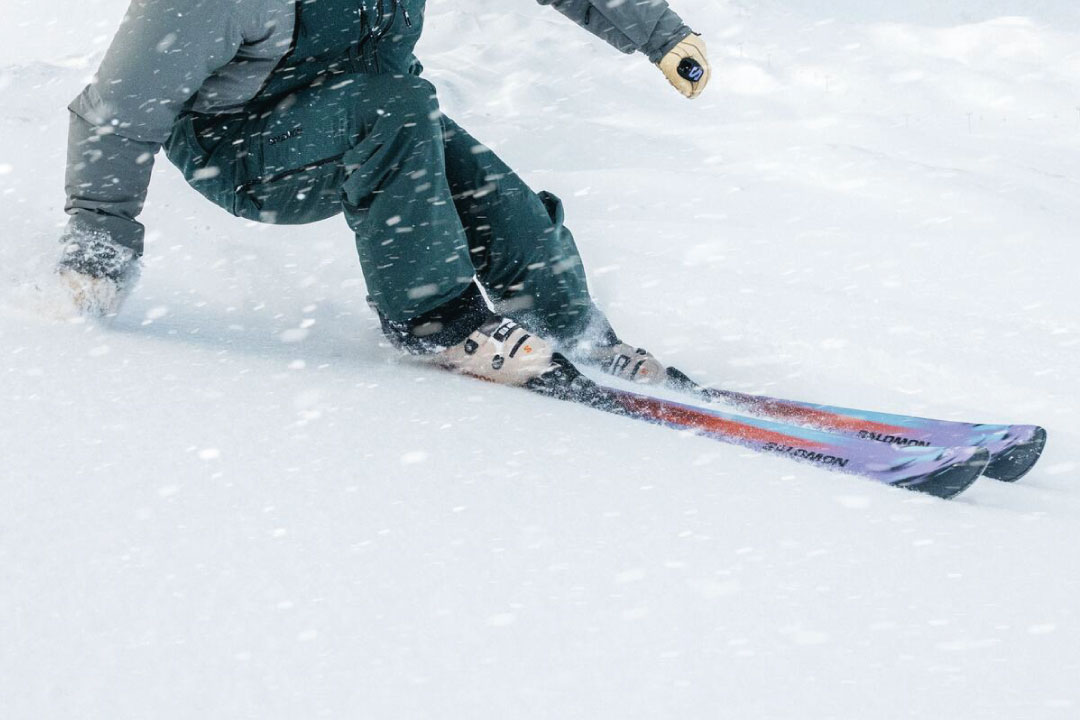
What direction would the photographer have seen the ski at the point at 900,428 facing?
facing the viewer and to the right of the viewer

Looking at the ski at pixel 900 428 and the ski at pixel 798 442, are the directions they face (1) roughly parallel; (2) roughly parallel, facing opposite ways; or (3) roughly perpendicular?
roughly parallel

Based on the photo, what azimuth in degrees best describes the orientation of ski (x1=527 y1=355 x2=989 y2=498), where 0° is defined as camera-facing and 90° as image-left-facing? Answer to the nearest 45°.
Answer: approximately 315°
